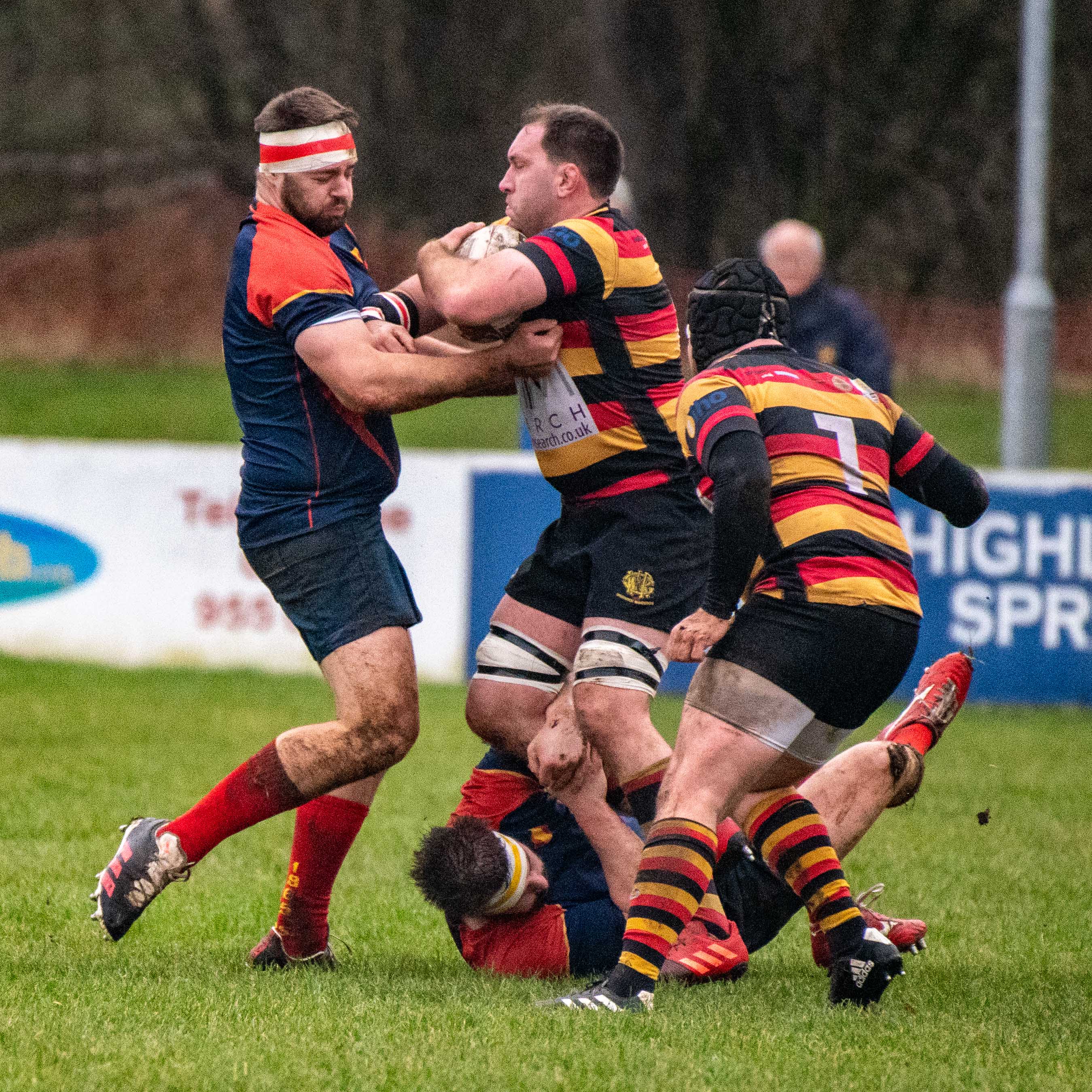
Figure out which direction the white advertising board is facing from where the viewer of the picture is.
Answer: facing the viewer

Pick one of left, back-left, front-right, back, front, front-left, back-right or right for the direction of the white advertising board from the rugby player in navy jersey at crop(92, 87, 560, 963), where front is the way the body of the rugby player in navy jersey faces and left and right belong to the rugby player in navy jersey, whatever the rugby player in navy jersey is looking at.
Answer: left

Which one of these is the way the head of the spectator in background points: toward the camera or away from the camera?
toward the camera

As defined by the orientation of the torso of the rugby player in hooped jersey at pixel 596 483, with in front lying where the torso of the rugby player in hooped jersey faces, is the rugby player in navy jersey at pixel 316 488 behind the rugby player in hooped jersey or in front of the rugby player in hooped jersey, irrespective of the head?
in front

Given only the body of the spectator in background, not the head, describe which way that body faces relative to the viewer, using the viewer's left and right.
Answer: facing the viewer and to the left of the viewer

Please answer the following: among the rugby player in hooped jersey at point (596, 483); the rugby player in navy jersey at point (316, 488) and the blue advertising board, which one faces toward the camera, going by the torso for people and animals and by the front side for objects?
the blue advertising board

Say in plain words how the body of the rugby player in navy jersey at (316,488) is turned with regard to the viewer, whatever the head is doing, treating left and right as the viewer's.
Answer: facing to the right of the viewer

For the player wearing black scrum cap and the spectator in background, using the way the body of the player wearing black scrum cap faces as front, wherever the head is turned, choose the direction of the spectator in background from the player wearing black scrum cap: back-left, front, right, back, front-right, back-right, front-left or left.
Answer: front-right

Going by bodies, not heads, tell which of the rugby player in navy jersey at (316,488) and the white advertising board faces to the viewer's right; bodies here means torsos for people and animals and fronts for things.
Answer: the rugby player in navy jersey

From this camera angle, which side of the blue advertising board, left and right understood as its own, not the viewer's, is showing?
front

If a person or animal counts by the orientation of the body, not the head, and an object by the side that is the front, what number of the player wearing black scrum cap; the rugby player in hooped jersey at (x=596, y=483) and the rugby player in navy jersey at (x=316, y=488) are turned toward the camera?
0

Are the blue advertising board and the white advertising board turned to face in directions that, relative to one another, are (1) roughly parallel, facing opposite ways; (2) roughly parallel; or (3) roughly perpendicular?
roughly parallel

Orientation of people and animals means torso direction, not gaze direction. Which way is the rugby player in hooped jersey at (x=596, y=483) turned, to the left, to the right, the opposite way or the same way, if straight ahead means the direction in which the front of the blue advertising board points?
to the right

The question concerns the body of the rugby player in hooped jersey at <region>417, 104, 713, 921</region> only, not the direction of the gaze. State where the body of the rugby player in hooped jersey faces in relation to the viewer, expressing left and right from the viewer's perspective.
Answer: facing to the left of the viewer
